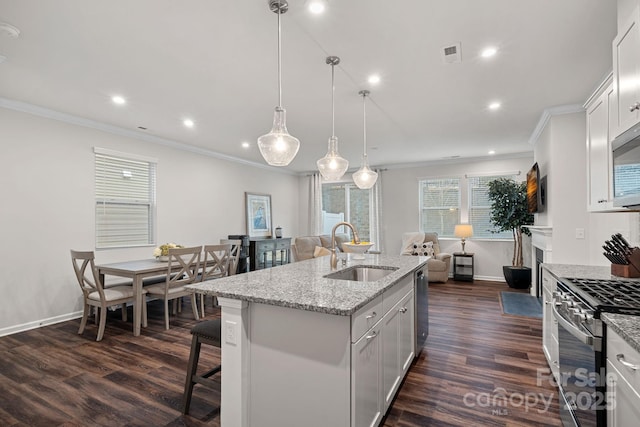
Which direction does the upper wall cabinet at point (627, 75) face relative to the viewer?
to the viewer's left

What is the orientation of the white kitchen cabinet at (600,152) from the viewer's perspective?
to the viewer's left

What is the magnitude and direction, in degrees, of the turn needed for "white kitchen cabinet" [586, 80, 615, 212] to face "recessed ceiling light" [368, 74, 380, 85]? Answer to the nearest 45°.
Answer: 0° — it already faces it

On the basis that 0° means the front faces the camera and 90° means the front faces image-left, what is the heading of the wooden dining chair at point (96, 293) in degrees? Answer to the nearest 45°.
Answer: approximately 225°

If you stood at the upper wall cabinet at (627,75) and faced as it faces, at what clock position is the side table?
The side table is roughly at 2 o'clock from the upper wall cabinet.

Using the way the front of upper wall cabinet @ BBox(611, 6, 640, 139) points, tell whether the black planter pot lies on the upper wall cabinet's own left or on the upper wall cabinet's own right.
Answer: on the upper wall cabinet's own right

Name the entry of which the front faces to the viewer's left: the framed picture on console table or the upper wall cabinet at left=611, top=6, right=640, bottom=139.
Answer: the upper wall cabinet

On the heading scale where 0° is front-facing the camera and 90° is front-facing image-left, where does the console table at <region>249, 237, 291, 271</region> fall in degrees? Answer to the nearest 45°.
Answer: approximately 315°

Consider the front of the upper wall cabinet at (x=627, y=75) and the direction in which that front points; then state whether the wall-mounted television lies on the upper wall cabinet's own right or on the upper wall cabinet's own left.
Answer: on the upper wall cabinet's own right

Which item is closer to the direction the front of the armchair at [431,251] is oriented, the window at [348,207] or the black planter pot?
the black planter pot

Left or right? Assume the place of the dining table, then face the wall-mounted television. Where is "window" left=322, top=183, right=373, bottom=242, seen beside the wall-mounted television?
left
